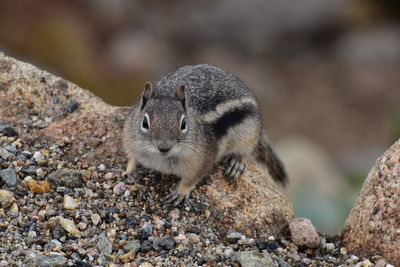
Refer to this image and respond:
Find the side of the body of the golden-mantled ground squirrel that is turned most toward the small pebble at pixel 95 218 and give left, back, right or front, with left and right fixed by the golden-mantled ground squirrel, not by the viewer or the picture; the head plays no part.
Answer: front

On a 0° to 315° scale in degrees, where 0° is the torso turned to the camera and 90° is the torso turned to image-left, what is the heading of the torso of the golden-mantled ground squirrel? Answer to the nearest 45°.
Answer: approximately 45°

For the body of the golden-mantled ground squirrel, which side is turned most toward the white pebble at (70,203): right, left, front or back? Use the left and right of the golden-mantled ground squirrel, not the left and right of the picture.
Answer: front

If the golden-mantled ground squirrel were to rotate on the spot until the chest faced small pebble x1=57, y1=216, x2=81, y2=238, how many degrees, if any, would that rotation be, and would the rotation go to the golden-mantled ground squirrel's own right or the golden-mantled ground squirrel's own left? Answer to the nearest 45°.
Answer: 0° — it already faces it

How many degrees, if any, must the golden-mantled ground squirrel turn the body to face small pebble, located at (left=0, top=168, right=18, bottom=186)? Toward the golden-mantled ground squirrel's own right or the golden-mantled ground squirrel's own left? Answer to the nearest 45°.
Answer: approximately 45° to the golden-mantled ground squirrel's own right
